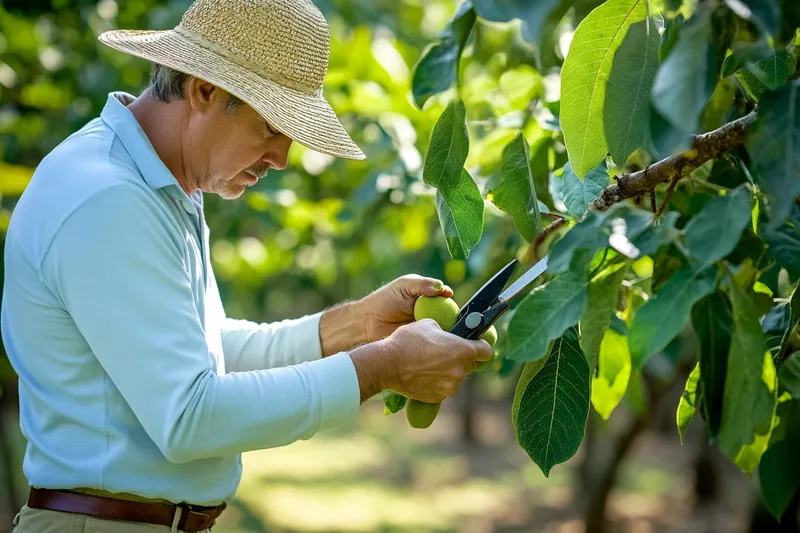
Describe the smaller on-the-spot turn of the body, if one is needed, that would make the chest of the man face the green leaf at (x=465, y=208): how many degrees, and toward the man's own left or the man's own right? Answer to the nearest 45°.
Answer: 0° — they already face it

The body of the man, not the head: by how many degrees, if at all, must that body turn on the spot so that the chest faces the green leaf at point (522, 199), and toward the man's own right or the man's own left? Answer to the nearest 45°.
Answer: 0° — they already face it

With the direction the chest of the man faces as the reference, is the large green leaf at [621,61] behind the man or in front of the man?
in front

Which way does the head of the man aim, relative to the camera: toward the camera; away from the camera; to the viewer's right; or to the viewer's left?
to the viewer's right

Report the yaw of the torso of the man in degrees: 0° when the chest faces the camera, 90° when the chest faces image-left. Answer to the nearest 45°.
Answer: approximately 270°

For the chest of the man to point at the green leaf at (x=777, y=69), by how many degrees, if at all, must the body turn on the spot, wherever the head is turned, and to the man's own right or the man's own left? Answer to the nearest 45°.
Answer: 0° — they already face it

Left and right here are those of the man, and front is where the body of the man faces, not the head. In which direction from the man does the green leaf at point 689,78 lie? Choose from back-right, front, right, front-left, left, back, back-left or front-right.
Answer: front-right

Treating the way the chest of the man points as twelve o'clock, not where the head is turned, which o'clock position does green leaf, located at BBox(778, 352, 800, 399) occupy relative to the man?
The green leaf is roughly at 1 o'clock from the man.

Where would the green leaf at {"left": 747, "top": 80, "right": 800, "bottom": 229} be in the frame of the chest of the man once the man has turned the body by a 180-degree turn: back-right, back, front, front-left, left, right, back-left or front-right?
back-left

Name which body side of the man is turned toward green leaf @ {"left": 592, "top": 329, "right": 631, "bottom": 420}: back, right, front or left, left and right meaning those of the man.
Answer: front

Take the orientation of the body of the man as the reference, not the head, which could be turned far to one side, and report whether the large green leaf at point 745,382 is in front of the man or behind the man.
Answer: in front

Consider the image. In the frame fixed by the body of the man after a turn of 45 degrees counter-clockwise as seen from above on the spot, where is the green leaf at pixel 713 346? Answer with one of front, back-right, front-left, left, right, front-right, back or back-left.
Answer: right

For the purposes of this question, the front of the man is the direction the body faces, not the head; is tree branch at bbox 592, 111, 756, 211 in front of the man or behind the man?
in front

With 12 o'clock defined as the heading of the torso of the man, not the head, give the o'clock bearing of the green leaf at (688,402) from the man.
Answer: The green leaf is roughly at 1 o'clock from the man.

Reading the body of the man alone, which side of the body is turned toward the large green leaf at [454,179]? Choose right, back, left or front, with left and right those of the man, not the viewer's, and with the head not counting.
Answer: front
